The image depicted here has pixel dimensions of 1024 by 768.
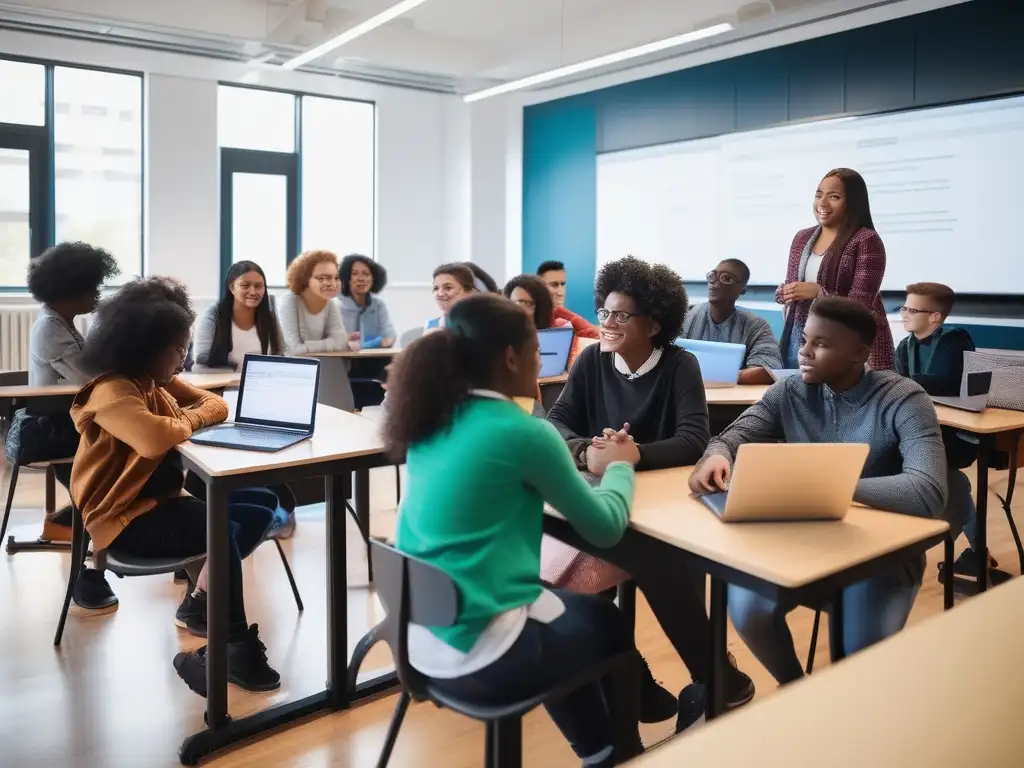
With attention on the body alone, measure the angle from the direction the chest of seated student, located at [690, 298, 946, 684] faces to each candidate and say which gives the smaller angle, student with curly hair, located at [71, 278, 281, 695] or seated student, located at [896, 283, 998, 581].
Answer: the student with curly hair

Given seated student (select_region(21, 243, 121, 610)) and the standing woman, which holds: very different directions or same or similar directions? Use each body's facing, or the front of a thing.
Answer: very different directions

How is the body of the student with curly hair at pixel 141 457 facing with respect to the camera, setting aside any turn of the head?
to the viewer's right

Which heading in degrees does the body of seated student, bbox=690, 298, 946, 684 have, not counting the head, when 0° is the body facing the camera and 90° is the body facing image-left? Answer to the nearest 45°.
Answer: approximately 45°

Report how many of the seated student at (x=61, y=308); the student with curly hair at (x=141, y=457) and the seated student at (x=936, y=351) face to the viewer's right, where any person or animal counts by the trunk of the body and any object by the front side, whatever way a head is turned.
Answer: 2

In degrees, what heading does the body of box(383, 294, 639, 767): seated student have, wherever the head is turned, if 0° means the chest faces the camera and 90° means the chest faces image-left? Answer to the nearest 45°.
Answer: approximately 225°

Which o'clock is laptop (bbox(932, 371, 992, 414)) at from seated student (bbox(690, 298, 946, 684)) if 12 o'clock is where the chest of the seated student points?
The laptop is roughly at 5 o'clock from the seated student.

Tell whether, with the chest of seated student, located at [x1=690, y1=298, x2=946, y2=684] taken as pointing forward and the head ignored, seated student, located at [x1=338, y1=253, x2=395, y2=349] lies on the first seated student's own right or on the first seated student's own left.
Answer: on the first seated student's own right

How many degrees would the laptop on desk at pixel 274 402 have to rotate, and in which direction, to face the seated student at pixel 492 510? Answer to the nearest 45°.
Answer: approximately 45° to its left

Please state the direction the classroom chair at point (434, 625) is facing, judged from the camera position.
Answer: facing away from the viewer and to the right of the viewer
